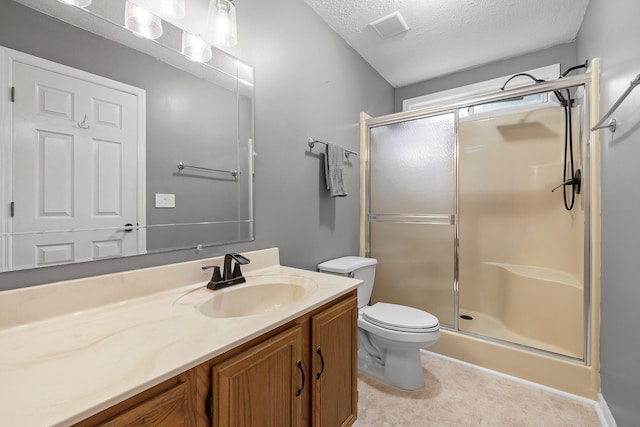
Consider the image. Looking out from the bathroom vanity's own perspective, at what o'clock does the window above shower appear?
The window above shower is roughly at 10 o'clock from the bathroom vanity.

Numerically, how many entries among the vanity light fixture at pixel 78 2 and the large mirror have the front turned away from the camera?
0

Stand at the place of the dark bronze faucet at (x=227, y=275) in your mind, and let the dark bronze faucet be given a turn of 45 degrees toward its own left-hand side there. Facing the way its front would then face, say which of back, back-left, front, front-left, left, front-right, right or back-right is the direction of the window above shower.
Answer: front

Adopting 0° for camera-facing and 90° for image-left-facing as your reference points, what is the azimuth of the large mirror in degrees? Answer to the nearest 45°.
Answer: approximately 315°

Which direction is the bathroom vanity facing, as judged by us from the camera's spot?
facing the viewer and to the right of the viewer

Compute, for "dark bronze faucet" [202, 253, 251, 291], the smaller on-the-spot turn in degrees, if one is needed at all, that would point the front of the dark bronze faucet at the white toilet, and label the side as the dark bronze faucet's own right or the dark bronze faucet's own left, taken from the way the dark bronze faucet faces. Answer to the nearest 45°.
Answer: approximately 45° to the dark bronze faucet's own left

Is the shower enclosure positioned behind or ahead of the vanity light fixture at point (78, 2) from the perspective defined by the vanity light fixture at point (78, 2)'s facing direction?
ahead

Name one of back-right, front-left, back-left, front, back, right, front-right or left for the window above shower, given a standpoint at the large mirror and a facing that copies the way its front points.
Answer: front-left

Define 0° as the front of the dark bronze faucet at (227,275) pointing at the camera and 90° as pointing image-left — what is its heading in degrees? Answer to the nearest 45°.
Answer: approximately 315°

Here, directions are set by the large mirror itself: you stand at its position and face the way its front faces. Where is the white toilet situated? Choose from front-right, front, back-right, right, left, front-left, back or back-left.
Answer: front-left

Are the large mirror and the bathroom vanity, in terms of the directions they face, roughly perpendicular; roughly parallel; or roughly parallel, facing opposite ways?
roughly parallel

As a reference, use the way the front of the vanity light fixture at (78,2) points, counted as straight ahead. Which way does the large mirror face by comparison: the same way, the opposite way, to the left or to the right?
the same way

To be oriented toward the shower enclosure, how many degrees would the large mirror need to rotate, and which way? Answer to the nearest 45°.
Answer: approximately 45° to its left

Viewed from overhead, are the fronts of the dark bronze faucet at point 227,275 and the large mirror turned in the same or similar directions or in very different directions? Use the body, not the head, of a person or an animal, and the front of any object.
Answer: same or similar directions
